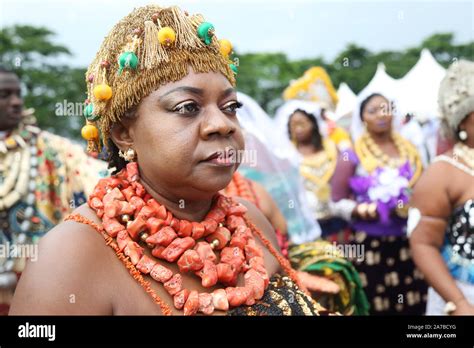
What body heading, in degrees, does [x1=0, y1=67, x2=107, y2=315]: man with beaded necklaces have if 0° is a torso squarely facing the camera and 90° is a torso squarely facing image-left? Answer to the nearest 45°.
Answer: approximately 0°

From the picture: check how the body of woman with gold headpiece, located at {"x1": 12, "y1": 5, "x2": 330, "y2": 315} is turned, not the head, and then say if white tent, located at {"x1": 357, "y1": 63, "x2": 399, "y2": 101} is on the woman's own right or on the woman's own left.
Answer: on the woman's own left

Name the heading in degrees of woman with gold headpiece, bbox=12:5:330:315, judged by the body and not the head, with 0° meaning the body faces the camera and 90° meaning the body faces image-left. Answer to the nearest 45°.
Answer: approximately 315°

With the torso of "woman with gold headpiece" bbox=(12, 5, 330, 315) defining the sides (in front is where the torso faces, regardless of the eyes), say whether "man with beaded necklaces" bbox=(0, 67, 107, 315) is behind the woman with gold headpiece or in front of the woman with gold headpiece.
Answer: behind

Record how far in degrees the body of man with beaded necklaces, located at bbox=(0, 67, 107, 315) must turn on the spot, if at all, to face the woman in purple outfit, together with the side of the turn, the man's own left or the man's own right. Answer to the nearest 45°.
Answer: approximately 90° to the man's own left

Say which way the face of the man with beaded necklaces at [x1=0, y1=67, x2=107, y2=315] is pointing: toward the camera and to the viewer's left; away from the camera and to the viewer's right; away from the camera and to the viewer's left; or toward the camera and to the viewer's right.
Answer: toward the camera and to the viewer's right

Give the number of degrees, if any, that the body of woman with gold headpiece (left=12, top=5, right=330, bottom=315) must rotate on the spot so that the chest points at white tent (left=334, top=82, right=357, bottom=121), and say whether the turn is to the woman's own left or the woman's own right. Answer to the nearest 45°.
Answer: approximately 135° to the woman's own left
